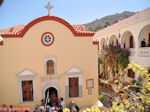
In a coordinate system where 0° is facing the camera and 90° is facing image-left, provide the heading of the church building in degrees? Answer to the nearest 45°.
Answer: approximately 0°
